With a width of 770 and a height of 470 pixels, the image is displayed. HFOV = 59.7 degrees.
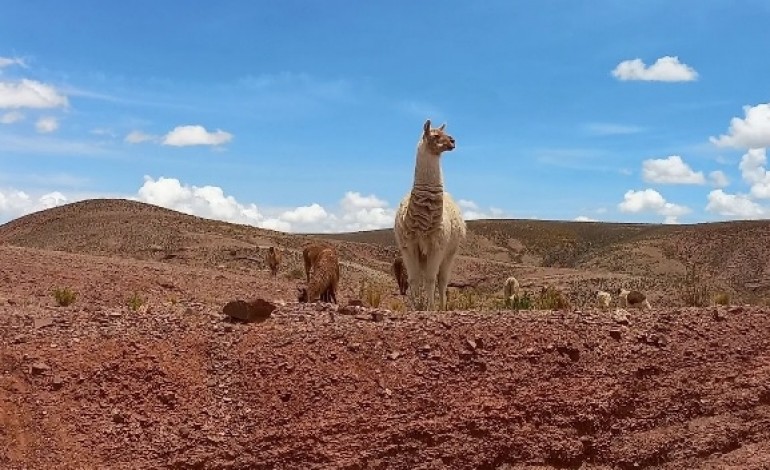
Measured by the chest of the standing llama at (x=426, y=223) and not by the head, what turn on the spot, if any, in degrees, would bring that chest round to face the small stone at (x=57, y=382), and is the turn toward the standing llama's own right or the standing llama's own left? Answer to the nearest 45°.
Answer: approximately 45° to the standing llama's own right

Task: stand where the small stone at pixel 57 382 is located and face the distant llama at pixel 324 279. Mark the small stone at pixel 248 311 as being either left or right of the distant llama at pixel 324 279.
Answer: right

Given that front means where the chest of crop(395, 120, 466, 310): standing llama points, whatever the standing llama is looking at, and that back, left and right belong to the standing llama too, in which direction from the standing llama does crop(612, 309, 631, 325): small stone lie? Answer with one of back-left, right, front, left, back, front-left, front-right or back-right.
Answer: front-left

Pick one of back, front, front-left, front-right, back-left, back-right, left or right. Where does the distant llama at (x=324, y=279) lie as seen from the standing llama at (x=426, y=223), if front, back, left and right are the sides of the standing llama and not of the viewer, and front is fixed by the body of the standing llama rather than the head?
back-right

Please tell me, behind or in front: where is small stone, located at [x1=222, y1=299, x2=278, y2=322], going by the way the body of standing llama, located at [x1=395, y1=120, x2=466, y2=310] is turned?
in front

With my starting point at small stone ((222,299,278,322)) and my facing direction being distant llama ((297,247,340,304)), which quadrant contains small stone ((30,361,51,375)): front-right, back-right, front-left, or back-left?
back-left

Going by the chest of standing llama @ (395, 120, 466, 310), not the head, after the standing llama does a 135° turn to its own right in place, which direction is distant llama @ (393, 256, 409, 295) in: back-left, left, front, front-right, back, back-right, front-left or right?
front-right

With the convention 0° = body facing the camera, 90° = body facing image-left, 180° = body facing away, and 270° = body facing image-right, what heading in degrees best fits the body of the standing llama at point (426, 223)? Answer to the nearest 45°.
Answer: approximately 0°

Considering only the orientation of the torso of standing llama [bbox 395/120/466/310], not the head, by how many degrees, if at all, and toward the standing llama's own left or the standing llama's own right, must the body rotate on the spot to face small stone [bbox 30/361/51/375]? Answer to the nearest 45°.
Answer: approximately 45° to the standing llama's own right
